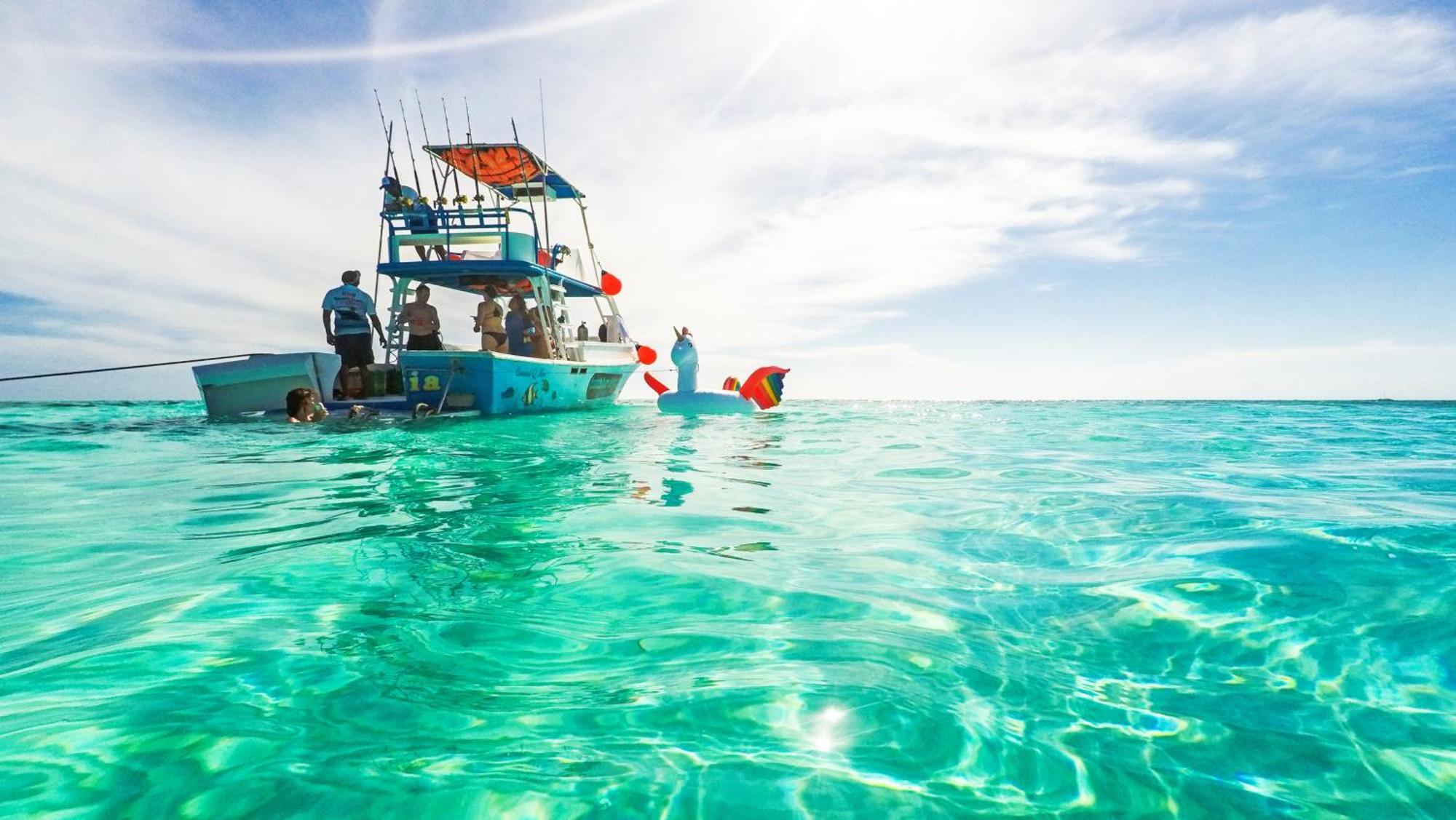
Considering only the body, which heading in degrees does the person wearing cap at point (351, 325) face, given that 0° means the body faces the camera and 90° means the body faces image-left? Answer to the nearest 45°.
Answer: approximately 180°

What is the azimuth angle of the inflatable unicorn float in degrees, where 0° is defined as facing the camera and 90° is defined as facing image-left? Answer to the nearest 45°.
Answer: approximately 45°

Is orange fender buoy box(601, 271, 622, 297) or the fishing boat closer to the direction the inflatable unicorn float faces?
the fishing boat

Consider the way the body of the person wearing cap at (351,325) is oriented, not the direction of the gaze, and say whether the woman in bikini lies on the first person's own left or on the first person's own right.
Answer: on the first person's own right

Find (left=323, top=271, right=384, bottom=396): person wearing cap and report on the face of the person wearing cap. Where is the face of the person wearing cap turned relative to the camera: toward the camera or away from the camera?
away from the camera

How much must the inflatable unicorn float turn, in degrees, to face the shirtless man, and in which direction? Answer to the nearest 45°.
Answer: approximately 45° to its right

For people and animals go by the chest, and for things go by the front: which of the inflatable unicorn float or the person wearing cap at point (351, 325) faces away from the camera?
the person wearing cap

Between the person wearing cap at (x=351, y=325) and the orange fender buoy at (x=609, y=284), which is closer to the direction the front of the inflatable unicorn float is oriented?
the person wearing cap

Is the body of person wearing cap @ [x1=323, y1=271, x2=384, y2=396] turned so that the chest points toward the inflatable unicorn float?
no

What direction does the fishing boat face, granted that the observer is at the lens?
facing away from the viewer and to the right of the viewer

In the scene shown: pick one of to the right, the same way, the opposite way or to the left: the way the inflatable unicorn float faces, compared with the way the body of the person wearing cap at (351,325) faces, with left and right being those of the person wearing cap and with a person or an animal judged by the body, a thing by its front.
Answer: to the left

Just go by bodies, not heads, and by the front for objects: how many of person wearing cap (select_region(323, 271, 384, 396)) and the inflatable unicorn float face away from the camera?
1
